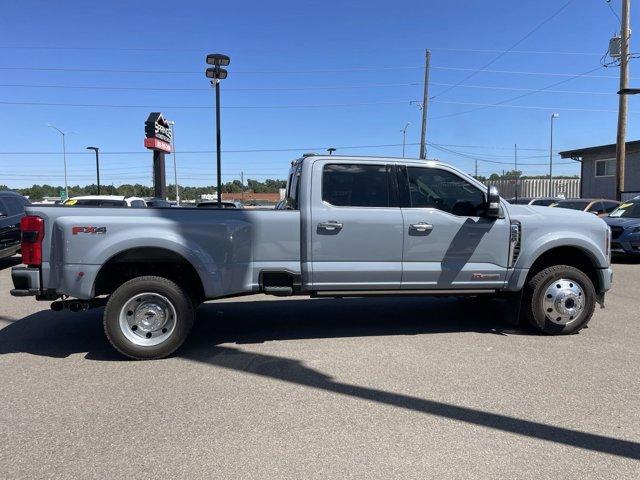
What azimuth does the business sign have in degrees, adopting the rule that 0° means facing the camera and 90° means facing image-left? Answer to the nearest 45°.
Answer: approximately 315°

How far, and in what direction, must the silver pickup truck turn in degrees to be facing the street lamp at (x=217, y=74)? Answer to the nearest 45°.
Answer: approximately 90° to its left

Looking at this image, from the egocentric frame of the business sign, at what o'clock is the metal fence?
The metal fence is roughly at 10 o'clock from the business sign.

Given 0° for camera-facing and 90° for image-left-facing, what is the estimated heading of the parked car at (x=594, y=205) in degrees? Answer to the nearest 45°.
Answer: approximately 45°

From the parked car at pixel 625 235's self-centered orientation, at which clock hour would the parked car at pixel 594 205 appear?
the parked car at pixel 594 205 is roughly at 4 o'clock from the parked car at pixel 625 235.

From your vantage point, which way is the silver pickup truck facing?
to the viewer's right

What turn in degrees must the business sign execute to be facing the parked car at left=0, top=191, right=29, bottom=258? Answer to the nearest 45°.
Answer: approximately 45° to its right

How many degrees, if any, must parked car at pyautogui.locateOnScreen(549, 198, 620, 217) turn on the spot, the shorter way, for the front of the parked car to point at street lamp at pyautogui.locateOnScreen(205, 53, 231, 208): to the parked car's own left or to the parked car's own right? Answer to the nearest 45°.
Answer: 0° — it already faces it

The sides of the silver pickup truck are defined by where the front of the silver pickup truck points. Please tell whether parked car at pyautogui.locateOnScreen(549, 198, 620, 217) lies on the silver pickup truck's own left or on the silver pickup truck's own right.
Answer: on the silver pickup truck's own left
